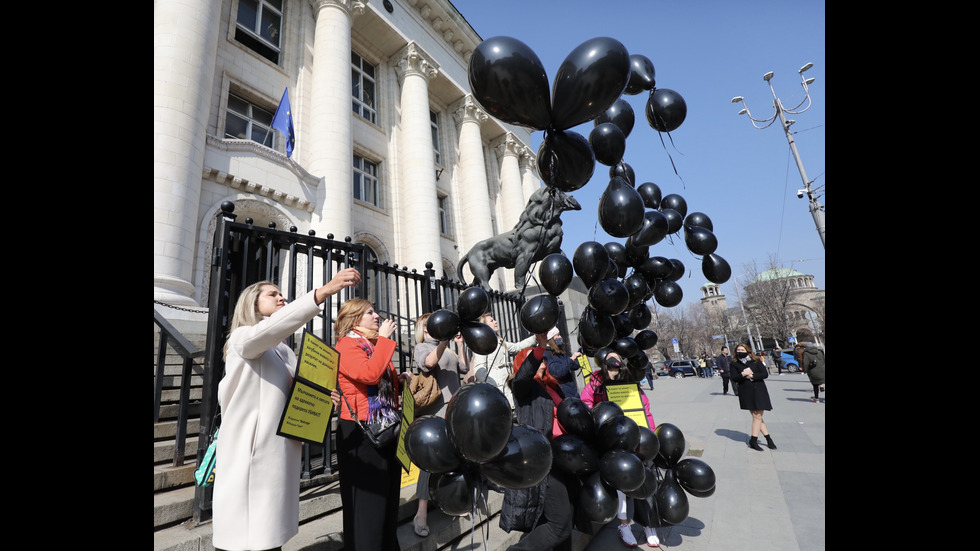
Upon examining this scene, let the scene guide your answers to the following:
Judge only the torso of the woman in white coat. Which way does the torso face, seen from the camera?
to the viewer's right

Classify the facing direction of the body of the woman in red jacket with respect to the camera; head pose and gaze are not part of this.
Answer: to the viewer's right

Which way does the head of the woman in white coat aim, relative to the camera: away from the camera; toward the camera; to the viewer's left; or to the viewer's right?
to the viewer's right

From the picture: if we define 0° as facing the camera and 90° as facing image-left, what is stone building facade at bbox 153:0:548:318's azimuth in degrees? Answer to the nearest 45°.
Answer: approximately 315°

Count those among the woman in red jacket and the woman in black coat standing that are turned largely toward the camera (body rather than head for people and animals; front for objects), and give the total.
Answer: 1

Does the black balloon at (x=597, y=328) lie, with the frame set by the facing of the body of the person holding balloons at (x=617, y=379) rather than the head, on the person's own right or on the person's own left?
on the person's own right

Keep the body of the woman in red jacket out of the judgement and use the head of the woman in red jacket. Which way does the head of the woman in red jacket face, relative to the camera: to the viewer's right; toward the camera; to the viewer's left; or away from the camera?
to the viewer's right

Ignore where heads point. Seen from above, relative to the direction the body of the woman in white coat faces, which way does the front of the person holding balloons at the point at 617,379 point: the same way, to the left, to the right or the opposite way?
to the right

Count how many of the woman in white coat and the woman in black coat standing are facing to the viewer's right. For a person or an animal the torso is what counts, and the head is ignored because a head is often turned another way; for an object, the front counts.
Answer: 1
